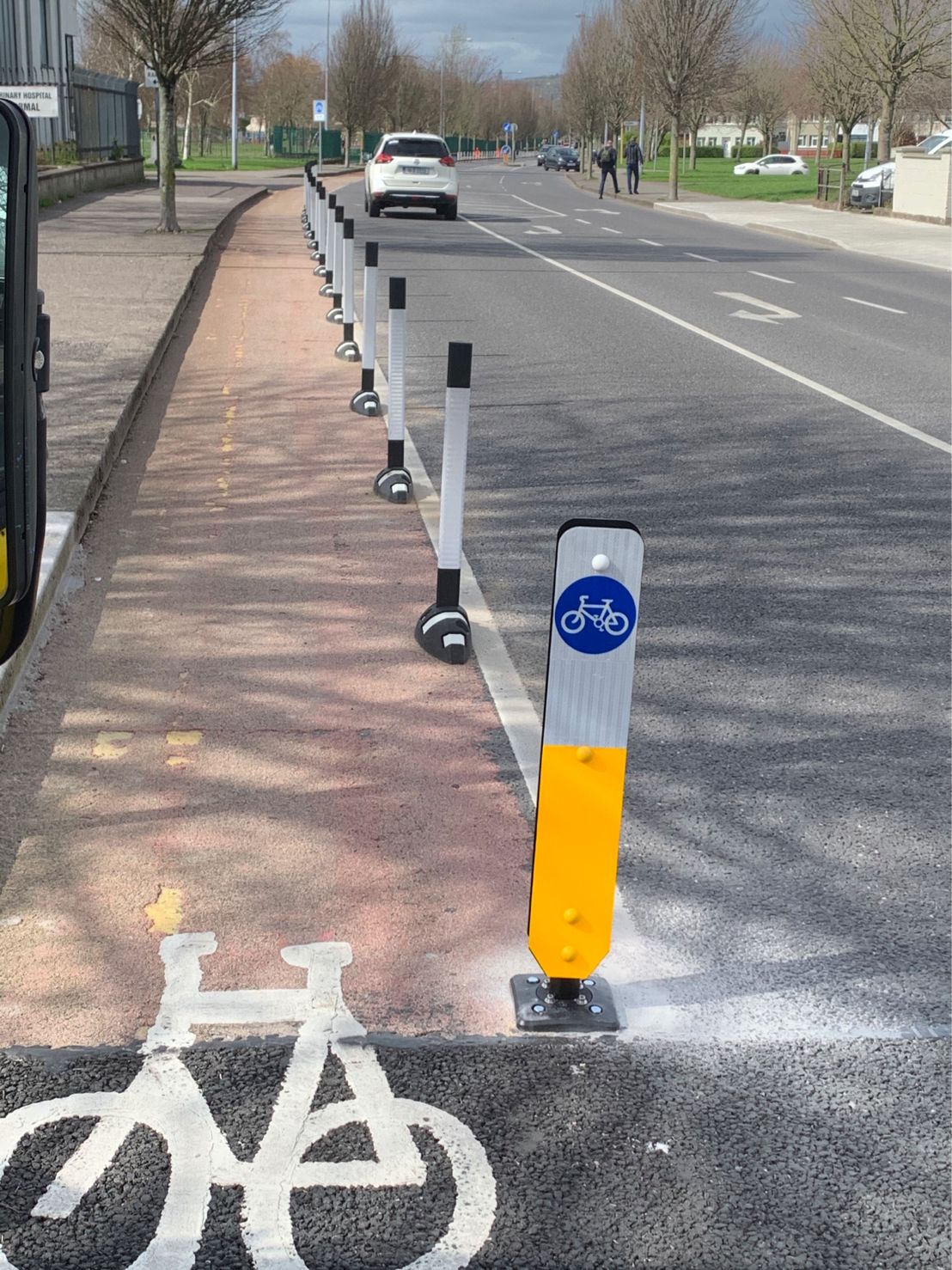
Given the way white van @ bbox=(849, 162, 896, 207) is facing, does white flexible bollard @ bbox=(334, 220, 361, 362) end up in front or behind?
in front

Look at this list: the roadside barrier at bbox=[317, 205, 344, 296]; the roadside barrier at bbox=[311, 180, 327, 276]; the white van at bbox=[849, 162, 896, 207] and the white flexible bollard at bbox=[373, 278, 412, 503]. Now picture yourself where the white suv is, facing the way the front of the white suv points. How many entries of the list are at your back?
3

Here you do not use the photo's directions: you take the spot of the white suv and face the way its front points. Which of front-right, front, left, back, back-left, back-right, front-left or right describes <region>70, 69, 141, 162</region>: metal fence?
front-left

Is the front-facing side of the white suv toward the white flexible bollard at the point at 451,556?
no

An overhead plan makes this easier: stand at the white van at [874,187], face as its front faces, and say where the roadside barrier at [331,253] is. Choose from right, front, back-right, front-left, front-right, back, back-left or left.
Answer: front-left

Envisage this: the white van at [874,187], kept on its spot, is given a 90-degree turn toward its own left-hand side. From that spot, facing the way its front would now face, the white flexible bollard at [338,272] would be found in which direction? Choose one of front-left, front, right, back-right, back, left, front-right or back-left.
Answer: front-right

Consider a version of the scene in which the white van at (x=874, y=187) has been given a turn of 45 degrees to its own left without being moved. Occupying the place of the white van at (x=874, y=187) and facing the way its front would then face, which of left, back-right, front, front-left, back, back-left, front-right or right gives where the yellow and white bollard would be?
front

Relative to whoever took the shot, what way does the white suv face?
facing away from the viewer

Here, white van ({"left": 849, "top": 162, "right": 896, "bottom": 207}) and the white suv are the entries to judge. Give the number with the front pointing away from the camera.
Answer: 1

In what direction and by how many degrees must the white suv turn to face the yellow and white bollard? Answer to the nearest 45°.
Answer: approximately 180°

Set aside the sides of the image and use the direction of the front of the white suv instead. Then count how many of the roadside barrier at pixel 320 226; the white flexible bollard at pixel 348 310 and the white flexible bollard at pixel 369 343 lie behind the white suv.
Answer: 3

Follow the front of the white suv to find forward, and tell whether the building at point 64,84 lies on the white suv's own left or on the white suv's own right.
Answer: on the white suv's own left

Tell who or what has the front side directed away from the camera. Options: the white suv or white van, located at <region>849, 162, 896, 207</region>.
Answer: the white suv

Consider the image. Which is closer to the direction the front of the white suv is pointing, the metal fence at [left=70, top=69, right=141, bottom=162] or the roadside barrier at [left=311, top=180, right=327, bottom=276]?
the metal fence

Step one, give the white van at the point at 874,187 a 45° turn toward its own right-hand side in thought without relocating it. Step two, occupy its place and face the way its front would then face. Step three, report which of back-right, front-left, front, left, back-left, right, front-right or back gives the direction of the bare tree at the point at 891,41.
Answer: right

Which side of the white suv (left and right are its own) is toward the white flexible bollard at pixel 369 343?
back

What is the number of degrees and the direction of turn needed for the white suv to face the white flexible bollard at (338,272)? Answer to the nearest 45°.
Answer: approximately 180°

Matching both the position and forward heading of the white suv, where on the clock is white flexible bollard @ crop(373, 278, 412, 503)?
The white flexible bollard is roughly at 6 o'clock from the white suv.

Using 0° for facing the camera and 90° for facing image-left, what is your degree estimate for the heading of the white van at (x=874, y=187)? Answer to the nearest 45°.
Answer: approximately 45°

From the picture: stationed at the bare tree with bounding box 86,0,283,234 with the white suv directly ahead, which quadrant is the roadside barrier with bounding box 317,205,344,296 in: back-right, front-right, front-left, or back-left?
back-right
